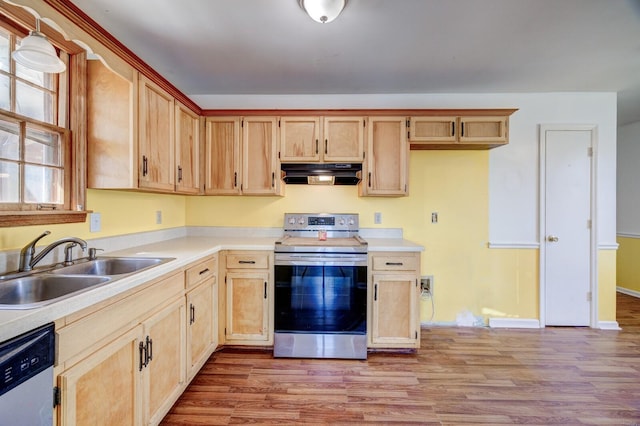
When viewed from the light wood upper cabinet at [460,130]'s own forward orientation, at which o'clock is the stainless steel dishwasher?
The stainless steel dishwasher is roughly at 1 o'clock from the light wood upper cabinet.

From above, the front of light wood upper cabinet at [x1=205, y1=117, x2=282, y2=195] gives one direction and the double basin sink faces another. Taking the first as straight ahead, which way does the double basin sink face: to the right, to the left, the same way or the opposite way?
to the left

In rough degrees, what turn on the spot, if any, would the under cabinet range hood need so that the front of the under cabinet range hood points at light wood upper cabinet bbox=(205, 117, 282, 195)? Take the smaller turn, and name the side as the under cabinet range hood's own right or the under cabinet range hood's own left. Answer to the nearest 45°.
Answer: approximately 90° to the under cabinet range hood's own right

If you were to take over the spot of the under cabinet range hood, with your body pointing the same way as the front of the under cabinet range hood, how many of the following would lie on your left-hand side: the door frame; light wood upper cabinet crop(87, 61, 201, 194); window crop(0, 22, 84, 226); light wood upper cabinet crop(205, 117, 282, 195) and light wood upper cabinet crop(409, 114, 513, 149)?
2

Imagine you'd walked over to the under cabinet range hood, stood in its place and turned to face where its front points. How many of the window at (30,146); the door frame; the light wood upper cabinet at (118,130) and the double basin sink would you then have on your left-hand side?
1

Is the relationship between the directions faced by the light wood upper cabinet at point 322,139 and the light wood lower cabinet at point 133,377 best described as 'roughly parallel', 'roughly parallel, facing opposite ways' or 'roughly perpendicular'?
roughly perpendicular

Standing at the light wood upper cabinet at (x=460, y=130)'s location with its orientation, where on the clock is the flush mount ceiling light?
The flush mount ceiling light is roughly at 1 o'clock from the light wood upper cabinet.

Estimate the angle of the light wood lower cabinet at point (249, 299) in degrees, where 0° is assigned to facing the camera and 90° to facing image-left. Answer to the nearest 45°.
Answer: approximately 0°

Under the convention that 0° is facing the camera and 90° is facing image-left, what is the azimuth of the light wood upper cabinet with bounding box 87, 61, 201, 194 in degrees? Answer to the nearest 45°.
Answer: approximately 315°

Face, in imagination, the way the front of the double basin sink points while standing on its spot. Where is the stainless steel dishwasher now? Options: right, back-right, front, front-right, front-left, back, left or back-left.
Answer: front-right

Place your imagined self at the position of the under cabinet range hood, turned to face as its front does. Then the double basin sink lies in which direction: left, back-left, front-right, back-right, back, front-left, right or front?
front-right

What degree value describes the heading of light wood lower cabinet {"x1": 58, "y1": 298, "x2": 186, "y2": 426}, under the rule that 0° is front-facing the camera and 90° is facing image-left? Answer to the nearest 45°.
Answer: approximately 315°
